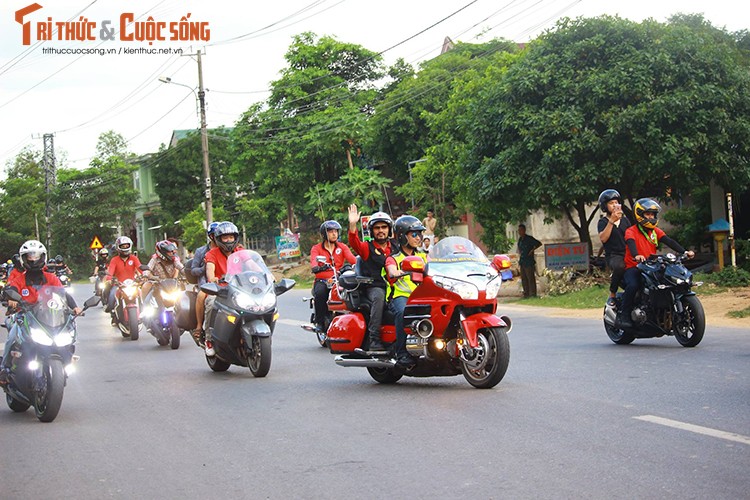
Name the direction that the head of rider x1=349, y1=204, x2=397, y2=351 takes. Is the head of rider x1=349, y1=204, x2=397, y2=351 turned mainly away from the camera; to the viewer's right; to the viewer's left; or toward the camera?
toward the camera

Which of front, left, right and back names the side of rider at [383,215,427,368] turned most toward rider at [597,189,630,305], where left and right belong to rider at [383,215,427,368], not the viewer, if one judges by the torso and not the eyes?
left

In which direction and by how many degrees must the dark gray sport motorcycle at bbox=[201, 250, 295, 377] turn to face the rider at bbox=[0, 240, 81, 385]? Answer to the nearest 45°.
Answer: approximately 90° to its right

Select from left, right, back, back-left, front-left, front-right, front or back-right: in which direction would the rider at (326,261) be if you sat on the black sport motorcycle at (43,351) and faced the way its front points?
back-left

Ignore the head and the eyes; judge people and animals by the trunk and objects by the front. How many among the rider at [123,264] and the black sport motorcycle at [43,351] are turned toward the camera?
2

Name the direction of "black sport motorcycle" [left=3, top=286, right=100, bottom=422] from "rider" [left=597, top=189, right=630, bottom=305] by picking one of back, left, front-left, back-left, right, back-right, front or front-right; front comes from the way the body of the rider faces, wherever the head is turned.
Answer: right

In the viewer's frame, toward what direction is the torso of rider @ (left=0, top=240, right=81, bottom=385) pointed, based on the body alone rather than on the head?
toward the camera

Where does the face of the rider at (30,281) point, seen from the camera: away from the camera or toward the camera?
toward the camera

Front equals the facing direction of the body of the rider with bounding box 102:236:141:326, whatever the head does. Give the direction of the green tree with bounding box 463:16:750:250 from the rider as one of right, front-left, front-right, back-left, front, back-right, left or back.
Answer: left

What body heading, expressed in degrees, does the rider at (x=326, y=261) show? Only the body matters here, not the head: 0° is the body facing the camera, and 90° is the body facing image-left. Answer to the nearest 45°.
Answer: approximately 315°

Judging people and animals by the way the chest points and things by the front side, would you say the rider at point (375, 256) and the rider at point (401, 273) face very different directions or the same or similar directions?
same or similar directions

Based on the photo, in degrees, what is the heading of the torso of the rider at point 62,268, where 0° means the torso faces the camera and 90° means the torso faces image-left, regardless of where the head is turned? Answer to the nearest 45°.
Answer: approximately 315°

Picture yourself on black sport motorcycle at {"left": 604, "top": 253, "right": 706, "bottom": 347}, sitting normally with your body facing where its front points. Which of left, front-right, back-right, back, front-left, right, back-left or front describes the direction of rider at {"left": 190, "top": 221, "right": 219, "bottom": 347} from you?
back-right

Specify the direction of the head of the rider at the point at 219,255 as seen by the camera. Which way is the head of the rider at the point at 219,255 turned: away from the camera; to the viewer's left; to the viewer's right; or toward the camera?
toward the camera

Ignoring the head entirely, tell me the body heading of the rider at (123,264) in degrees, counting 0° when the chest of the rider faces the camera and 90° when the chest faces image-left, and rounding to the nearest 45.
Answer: approximately 0°

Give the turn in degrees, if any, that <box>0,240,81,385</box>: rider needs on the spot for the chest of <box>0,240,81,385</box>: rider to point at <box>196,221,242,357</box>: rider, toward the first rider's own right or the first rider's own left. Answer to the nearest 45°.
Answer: approximately 135° to the first rider's own left
